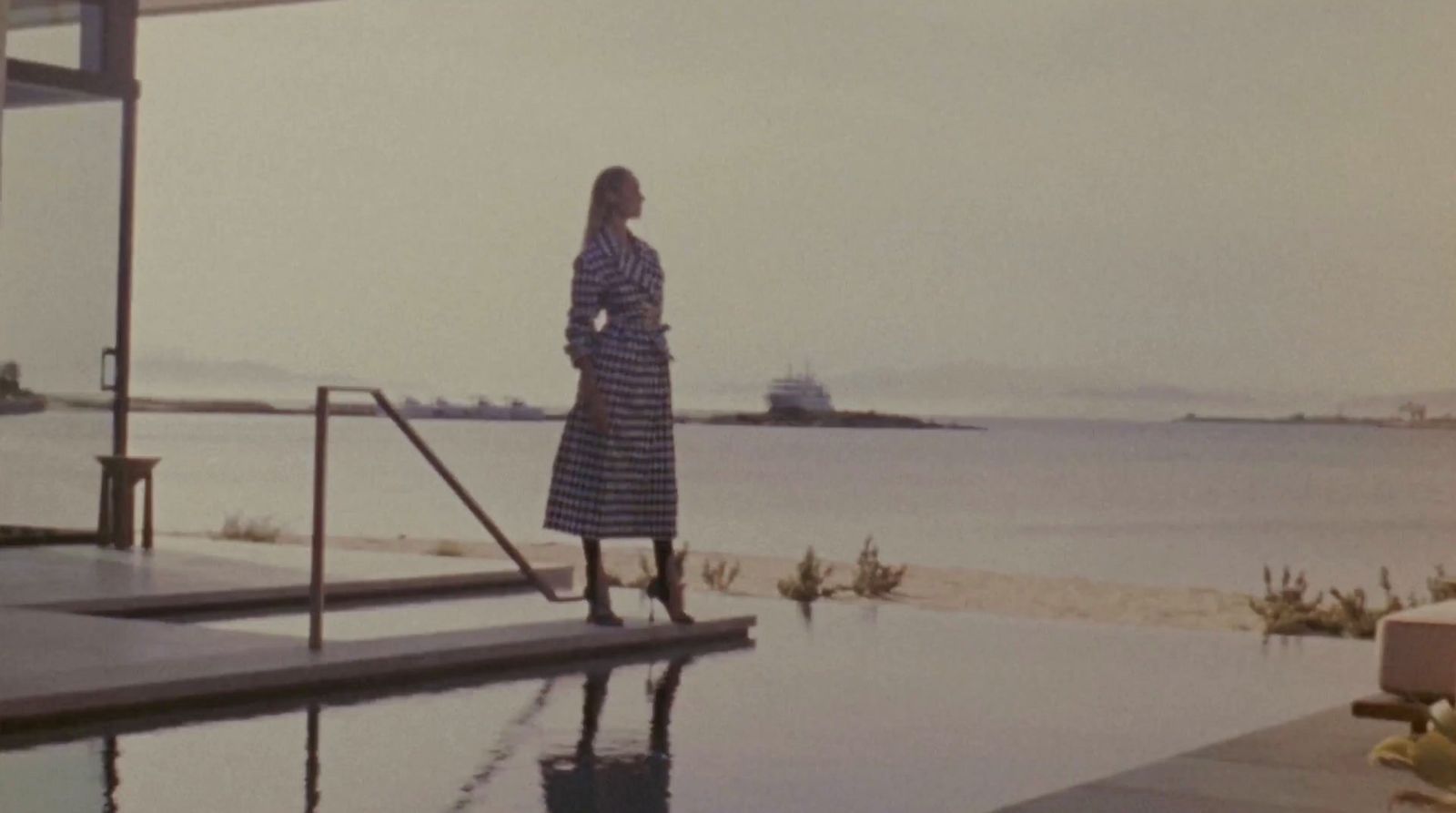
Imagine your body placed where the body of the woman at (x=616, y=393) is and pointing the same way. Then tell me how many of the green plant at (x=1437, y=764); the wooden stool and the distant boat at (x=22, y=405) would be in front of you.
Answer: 1

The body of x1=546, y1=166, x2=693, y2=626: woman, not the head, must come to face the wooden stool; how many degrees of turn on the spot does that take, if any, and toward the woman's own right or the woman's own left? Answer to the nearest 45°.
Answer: approximately 180°

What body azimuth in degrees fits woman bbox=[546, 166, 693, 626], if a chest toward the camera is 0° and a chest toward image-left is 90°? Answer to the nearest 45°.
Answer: approximately 315°

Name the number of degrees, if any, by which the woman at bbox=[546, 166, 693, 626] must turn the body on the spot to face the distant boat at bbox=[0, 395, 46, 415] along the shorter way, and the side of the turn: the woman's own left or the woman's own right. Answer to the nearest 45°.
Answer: approximately 180°

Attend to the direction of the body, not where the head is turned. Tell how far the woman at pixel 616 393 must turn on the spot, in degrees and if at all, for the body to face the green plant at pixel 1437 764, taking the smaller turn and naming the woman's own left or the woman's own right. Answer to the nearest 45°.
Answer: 0° — they already face it

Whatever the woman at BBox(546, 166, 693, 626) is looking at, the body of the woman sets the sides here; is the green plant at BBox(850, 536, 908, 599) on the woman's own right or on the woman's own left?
on the woman's own left

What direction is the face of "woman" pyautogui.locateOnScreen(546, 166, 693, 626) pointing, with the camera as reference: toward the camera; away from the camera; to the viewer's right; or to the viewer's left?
to the viewer's right
